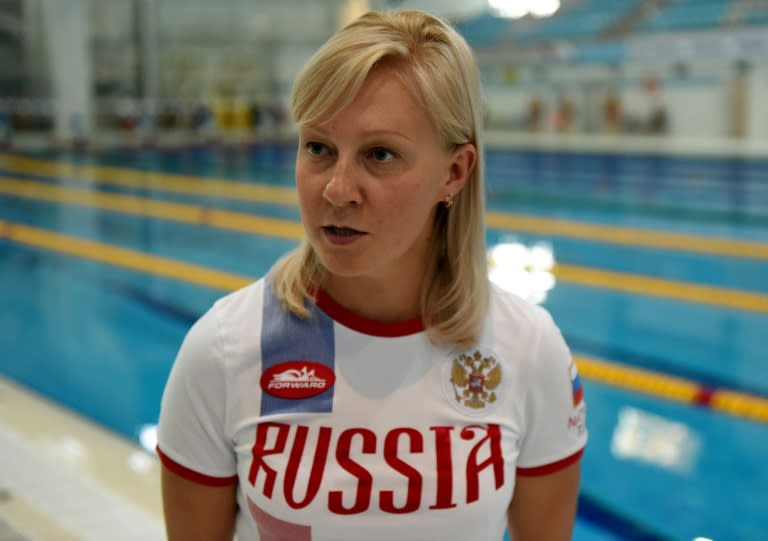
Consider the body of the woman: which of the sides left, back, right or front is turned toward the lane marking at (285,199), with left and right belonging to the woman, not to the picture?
back

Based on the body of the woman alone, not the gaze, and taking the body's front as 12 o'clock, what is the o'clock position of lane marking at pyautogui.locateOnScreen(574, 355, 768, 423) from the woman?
The lane marking is roughly at 7 o'clock from the woman.

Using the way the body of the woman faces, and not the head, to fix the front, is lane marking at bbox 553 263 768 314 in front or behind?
behind

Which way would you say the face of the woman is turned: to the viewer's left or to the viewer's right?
to the viewer's left

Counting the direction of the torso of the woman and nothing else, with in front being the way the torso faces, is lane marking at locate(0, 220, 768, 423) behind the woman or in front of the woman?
behind

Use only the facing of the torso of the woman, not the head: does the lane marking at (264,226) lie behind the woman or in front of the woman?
behind

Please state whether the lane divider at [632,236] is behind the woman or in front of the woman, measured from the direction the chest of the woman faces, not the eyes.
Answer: behind

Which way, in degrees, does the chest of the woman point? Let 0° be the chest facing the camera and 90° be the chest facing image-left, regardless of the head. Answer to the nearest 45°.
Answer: approximately 0°
